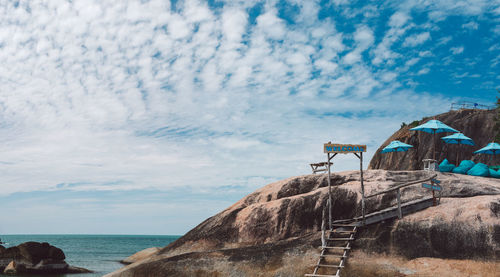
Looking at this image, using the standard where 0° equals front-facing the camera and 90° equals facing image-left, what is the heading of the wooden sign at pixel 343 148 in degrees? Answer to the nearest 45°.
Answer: approximately 0°

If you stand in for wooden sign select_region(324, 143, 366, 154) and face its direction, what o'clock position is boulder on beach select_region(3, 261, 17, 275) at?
The boulder on beach is roughly at 4 o'clock from the wooden sign.
